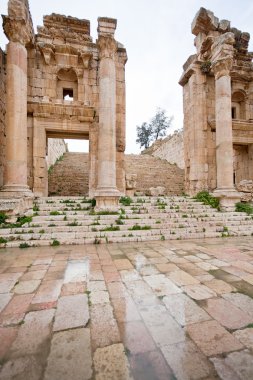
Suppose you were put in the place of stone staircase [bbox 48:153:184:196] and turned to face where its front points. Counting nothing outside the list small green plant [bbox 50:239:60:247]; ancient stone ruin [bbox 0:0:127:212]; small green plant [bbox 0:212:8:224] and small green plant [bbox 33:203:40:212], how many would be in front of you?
4

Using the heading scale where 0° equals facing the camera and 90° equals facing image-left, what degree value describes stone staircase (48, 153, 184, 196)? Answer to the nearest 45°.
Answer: approximately 0°

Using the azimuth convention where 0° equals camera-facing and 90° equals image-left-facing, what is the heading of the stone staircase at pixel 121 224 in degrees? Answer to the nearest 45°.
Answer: approximately 0°

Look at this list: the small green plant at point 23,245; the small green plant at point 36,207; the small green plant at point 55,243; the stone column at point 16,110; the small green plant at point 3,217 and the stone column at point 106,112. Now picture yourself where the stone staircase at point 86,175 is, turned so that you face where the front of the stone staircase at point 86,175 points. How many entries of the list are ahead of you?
6

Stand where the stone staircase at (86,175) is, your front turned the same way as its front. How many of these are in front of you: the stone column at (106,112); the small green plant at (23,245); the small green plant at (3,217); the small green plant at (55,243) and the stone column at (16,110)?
5

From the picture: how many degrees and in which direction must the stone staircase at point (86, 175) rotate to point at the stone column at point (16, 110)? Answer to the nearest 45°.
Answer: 0° — it already faces it

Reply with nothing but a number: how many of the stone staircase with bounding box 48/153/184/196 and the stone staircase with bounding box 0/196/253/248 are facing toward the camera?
2
